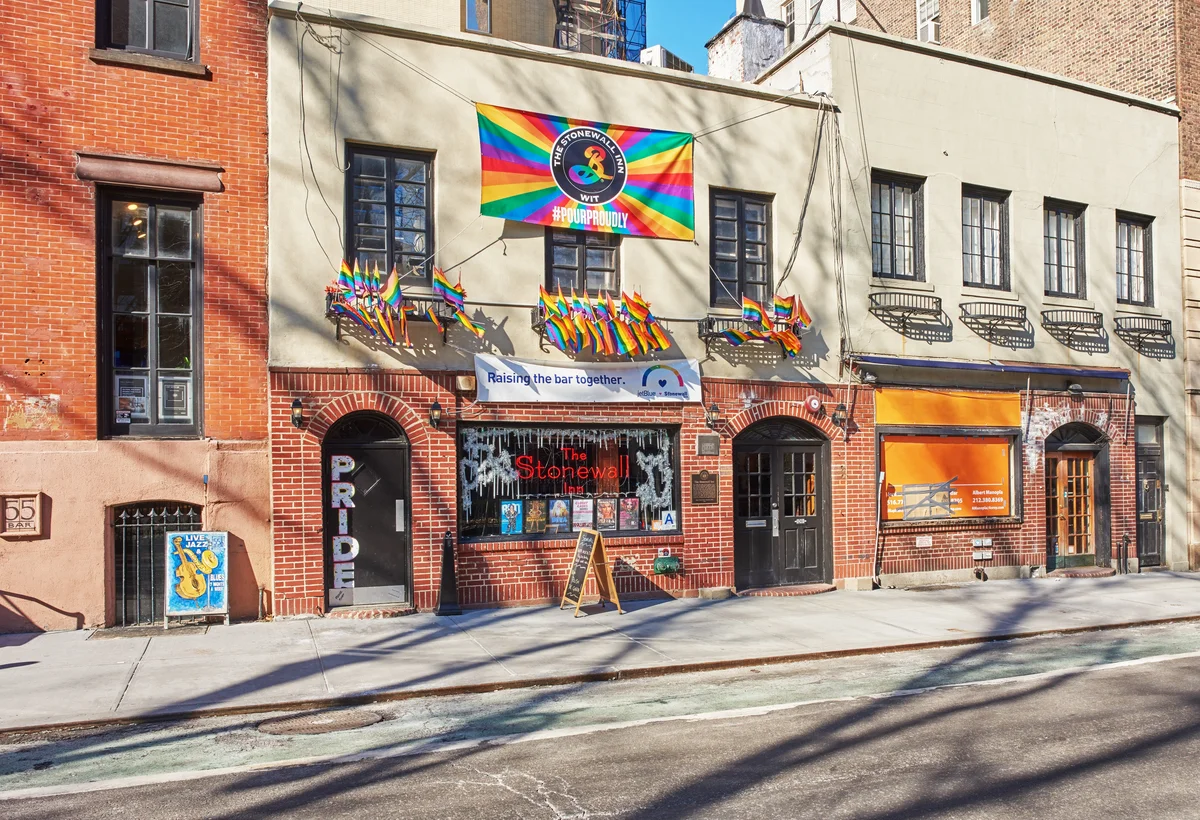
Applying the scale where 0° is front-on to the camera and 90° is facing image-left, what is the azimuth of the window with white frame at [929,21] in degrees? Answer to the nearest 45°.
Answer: approximately 45°

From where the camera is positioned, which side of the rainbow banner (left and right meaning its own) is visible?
front

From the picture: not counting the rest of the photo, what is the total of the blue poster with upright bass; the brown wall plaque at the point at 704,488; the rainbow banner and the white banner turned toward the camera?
4

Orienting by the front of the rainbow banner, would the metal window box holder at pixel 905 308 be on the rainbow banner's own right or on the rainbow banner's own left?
on the rainbow banner's own left

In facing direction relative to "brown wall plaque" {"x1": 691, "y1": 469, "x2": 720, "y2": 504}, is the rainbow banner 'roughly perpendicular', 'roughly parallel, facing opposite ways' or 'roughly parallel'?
roughly parallel

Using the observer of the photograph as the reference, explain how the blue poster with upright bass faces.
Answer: facing the viewer

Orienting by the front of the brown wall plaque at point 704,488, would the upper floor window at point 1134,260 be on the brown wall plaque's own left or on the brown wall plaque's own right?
on the brown wall plaque's own left

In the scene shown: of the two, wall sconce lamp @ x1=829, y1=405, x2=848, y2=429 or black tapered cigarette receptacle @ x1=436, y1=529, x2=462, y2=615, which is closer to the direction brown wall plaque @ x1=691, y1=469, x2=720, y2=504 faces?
the black tapered cigarette receptacle

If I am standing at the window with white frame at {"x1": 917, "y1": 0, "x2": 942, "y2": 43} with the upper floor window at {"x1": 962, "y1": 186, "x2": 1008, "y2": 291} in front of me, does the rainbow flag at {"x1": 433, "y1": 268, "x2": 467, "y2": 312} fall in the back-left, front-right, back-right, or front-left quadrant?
front-right
